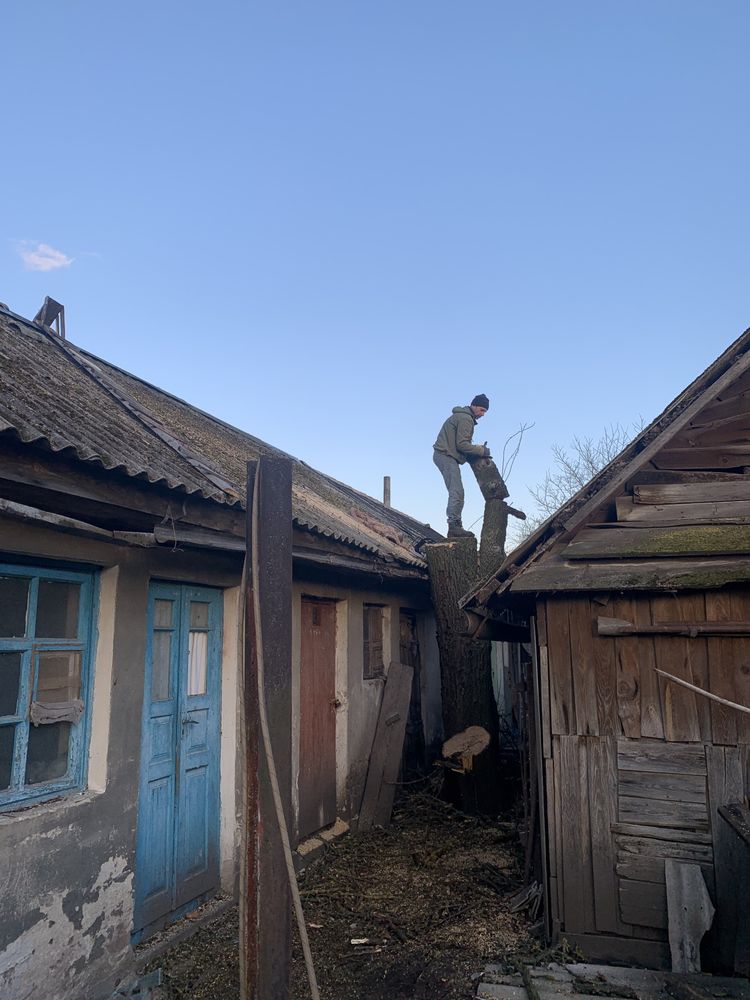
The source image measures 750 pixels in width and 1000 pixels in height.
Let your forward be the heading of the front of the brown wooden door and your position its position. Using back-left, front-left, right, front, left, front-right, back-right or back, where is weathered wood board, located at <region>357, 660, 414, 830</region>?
left

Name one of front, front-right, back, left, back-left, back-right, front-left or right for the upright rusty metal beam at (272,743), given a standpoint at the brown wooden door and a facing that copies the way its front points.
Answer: front-right

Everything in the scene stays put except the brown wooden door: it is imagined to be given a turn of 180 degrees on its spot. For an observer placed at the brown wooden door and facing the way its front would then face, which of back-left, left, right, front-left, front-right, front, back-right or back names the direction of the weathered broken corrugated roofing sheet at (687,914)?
back

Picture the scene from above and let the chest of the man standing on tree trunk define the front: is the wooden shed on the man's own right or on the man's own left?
on the man's own right

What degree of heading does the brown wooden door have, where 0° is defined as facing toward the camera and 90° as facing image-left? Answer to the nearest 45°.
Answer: approximately 315°

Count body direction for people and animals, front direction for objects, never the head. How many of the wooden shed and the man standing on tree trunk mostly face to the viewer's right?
1

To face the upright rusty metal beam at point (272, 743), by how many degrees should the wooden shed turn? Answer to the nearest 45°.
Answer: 0° — it already faces it

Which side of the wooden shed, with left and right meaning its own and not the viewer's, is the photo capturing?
front

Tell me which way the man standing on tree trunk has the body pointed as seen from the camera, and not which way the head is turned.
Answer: to the viewer's right

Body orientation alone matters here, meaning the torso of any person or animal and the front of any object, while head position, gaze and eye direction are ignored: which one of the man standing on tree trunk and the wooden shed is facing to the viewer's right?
the man standing on tree trunk

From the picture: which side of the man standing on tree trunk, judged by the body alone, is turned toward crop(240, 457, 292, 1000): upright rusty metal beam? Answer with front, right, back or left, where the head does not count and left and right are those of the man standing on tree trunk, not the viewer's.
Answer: right
